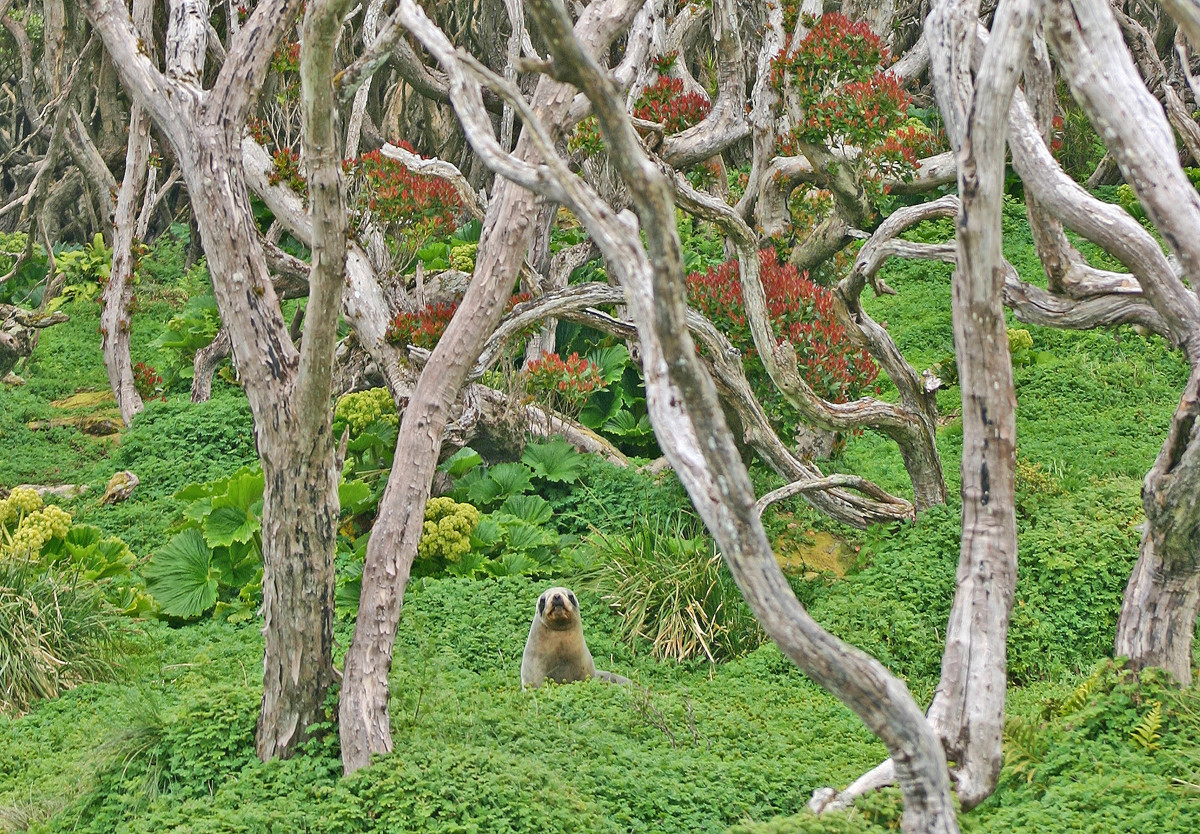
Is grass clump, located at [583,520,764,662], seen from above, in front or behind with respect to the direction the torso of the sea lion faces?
behind

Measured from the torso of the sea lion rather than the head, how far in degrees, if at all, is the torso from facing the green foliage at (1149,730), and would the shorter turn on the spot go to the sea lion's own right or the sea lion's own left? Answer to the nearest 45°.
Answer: approximately 45° to the sea lion's own left

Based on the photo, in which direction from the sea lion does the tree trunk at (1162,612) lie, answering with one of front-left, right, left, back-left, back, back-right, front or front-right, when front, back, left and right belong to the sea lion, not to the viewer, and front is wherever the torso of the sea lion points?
front-left

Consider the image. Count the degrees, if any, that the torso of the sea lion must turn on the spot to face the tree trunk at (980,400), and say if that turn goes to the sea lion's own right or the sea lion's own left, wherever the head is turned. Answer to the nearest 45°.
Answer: approximately 45° to the sea lion's own left

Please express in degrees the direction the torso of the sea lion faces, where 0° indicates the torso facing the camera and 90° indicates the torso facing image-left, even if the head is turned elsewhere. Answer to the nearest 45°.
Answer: approximately 0°

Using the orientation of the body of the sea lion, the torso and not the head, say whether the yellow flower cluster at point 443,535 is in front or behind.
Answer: behind
